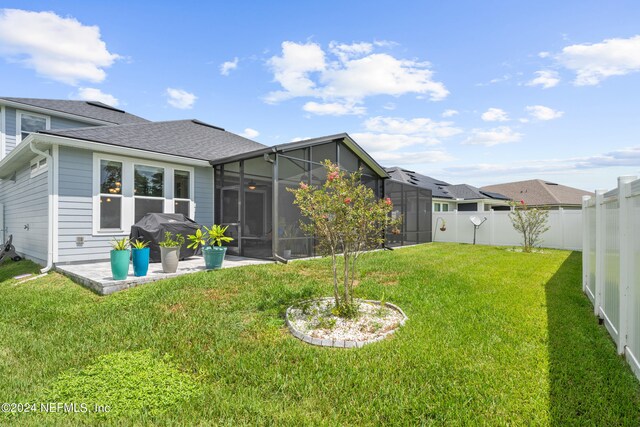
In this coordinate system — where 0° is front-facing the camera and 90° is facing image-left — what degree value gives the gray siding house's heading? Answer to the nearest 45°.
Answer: approximately 135°

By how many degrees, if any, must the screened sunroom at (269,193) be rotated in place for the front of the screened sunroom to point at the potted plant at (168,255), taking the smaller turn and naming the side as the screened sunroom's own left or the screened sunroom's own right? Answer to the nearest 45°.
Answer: approximately 90° to the screened sunroom's own right

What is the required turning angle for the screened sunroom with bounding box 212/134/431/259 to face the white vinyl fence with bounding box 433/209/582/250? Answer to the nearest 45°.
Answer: approximately 90° to its left

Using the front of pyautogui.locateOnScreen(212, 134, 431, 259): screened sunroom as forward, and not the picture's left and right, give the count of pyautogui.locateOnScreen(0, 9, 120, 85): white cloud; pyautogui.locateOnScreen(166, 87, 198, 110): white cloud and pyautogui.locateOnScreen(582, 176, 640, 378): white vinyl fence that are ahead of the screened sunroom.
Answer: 1

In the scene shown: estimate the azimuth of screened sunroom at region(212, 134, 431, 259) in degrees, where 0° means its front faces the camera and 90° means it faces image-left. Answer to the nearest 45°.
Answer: approximately 315°

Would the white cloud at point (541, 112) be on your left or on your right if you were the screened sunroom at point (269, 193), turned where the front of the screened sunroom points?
on your left

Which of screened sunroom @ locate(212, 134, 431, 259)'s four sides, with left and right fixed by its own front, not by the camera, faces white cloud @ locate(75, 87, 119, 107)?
back

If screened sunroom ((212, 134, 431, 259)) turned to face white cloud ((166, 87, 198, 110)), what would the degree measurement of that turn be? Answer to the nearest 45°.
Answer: approximately 180°

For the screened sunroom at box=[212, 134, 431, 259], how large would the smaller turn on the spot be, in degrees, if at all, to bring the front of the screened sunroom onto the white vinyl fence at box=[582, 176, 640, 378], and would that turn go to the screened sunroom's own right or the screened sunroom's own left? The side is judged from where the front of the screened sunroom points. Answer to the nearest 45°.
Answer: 0° — it already faces it
